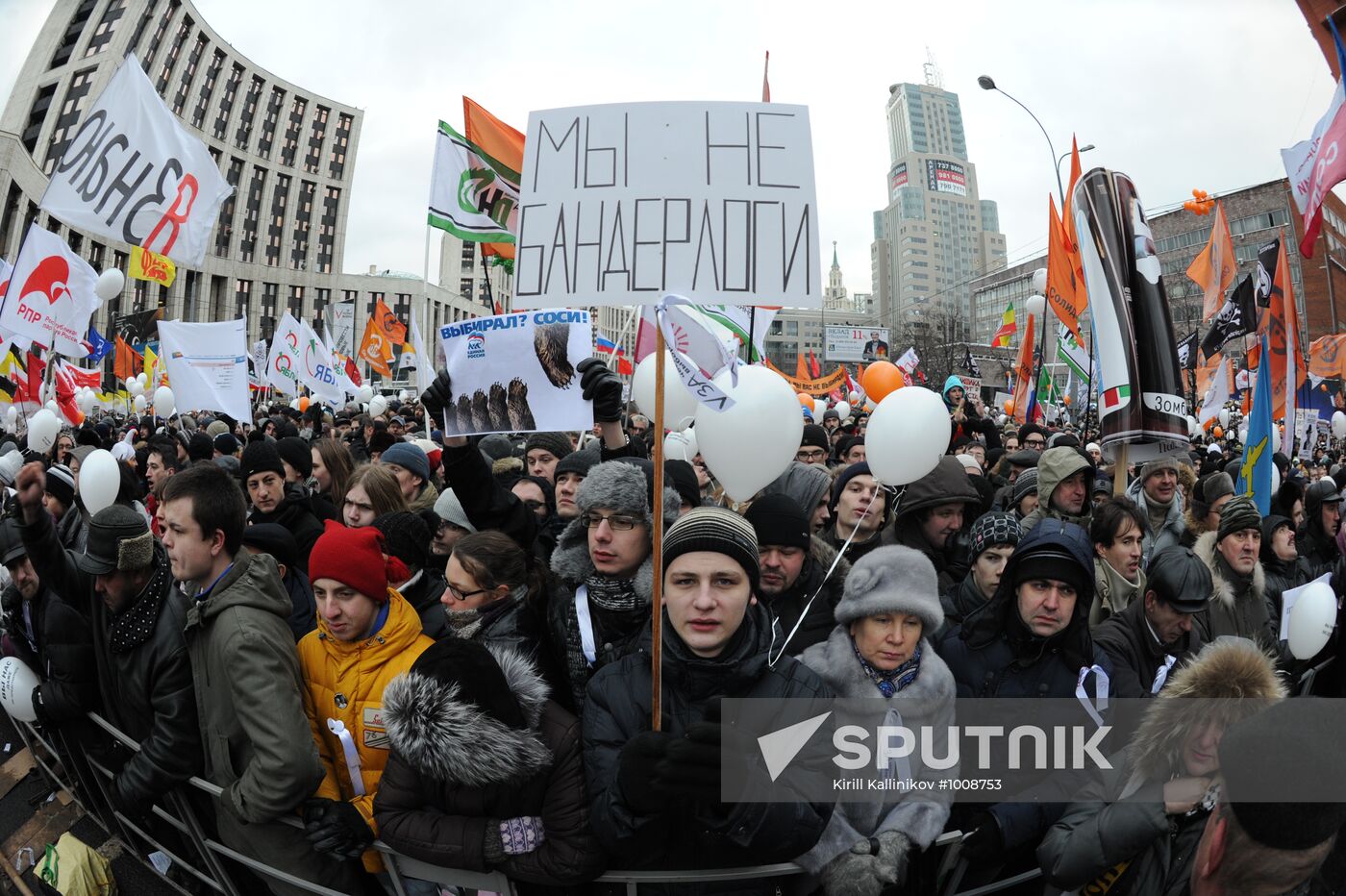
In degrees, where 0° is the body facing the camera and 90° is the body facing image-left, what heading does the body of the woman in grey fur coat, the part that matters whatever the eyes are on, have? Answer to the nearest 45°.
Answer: approximately 0°

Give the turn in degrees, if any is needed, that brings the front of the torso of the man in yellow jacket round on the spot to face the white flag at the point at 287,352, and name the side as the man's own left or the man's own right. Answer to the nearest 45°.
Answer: approximately 135° to the man's own right

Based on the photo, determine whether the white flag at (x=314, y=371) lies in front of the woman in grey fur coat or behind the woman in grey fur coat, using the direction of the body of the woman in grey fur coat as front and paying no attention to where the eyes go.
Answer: behind

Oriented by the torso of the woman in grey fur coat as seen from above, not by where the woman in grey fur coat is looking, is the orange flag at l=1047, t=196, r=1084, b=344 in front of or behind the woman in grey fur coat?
behind

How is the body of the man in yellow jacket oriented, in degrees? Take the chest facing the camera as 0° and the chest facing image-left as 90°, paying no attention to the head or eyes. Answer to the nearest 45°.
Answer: approximately 45°

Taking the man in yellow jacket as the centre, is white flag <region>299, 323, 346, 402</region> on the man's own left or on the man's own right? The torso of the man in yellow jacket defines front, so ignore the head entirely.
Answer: on the man's own right

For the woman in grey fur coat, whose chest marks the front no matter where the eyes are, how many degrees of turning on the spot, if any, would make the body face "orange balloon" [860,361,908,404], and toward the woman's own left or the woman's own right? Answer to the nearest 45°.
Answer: approximately 180°

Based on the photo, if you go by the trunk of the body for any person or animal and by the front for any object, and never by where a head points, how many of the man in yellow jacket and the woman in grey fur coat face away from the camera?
0

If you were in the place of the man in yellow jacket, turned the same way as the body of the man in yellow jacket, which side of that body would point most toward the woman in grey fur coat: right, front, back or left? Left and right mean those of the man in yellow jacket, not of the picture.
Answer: left
